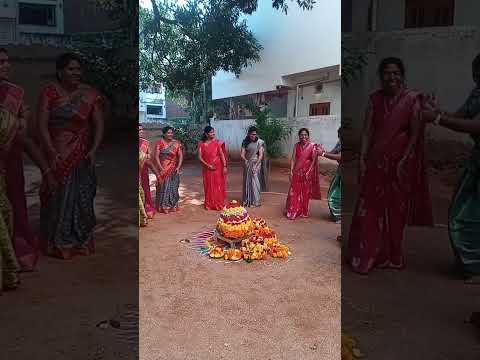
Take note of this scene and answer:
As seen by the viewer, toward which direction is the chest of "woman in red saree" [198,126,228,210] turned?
toward the camera

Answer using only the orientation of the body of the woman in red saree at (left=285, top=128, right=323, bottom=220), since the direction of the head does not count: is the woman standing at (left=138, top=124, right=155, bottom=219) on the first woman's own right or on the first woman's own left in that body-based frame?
on the first woman's own right

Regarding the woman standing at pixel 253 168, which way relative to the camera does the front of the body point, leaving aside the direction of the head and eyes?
toward the camera

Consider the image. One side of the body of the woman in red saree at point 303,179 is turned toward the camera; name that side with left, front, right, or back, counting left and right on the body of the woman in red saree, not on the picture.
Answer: front
